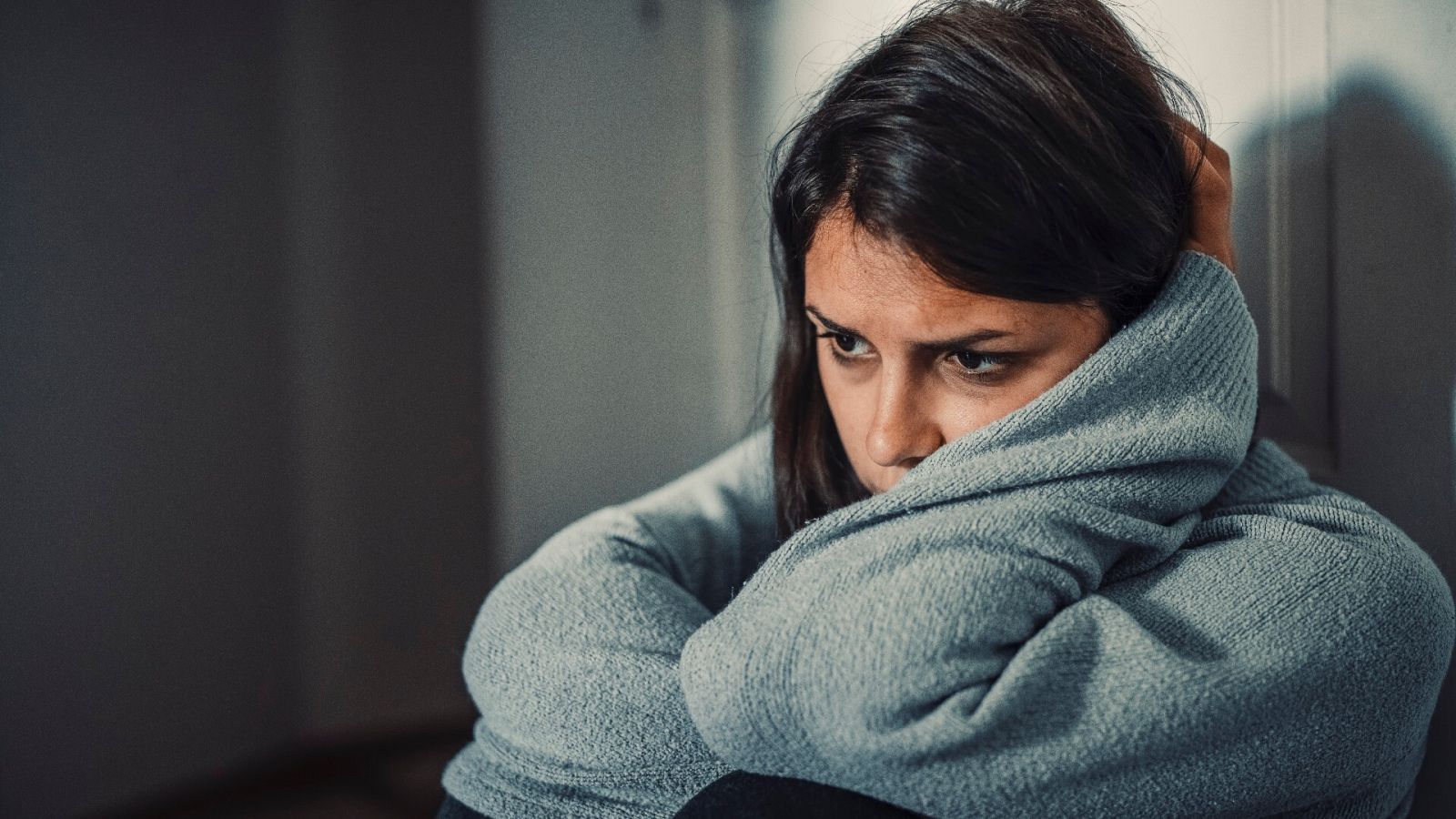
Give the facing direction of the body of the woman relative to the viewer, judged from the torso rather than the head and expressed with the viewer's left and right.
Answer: facing the viewer and to the left of the viewer

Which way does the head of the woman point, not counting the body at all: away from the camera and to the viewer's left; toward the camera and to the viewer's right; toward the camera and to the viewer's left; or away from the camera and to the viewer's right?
toward the camera and to the viewer's left
